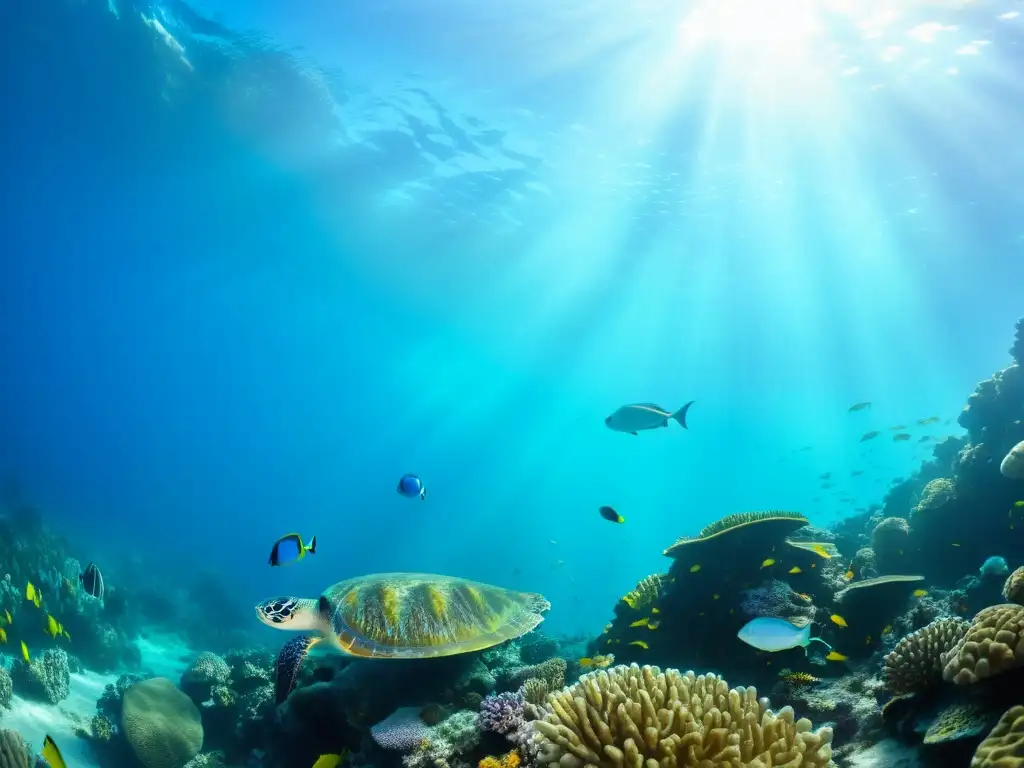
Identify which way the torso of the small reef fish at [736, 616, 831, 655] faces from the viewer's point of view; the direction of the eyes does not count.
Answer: to the viewer's left

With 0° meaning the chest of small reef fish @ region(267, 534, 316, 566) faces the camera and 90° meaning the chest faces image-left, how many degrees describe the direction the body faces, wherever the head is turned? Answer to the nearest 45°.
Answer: approximately 90°

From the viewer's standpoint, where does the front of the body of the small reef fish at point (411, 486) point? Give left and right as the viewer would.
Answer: facing to the left of the viewer

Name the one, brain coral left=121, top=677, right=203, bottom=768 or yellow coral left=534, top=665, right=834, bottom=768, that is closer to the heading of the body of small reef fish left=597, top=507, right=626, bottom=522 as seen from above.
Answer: the brain coral

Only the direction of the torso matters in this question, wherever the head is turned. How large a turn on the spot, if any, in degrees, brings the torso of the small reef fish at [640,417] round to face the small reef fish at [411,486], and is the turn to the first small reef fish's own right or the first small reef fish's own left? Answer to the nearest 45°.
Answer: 0° — it already faces it

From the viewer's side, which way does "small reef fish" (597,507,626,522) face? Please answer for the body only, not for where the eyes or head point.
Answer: to the viewer's left

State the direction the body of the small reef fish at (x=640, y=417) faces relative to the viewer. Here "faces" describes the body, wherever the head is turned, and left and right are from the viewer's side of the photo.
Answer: facing to the left of the viewer

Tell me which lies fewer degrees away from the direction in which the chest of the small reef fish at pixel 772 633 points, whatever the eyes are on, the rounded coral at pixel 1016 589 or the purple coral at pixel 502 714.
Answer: the purple coral
